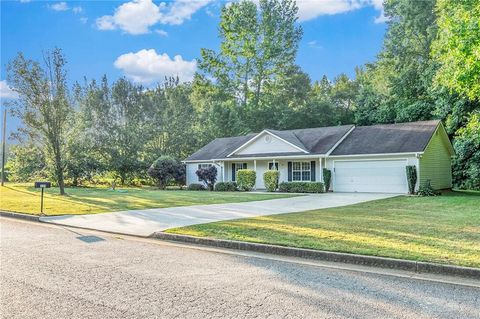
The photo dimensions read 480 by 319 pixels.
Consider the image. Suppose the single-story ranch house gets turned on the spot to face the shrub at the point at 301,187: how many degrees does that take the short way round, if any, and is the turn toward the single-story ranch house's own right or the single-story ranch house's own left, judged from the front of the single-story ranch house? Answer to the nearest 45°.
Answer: approximately 45° to the single-story ranch house's own right

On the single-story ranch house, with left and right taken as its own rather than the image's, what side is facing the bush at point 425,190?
left

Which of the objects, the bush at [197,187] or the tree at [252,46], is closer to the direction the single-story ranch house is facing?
the bush

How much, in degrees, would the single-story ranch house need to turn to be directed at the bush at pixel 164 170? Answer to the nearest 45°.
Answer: approximately 45° to its right

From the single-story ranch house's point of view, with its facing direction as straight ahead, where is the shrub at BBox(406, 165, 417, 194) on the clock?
The shrub is roughly at 9 o'clock from the single-story ranch house.

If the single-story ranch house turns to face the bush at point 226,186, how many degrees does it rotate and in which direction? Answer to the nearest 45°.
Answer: approximately 45° to its right

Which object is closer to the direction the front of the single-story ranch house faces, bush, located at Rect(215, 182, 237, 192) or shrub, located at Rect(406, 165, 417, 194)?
the bush

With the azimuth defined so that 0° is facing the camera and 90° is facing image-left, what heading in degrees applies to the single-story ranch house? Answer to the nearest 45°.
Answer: approximately 45°

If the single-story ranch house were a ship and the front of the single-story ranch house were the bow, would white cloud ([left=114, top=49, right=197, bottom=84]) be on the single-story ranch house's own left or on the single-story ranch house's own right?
on the single-story ranch house's own right
